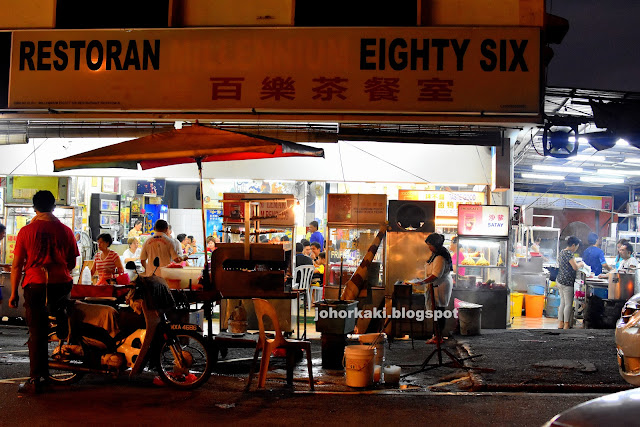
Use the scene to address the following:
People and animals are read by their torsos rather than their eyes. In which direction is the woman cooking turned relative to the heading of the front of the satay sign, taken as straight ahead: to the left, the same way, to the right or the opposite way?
to the right

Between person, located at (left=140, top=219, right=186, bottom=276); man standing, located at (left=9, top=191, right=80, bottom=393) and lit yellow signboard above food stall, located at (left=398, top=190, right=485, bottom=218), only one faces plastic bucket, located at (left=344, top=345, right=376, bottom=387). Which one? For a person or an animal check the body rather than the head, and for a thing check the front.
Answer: the lit yellow signboard above food stall

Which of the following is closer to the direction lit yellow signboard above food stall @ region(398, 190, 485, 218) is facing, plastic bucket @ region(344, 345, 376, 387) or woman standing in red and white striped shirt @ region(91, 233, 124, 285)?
the plastic bucket

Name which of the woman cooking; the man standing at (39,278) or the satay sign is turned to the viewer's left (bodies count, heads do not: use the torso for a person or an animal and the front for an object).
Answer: the woman cooking

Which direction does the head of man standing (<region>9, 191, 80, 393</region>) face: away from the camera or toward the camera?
away from the camera

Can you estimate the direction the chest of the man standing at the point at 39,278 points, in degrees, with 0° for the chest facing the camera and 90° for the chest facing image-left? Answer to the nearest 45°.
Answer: approximately 180°

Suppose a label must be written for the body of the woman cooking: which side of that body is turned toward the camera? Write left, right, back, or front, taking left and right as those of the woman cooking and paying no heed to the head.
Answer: left

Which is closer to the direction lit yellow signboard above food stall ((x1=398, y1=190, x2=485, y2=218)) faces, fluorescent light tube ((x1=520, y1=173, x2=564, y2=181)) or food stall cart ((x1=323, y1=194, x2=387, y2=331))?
the food stall cart
